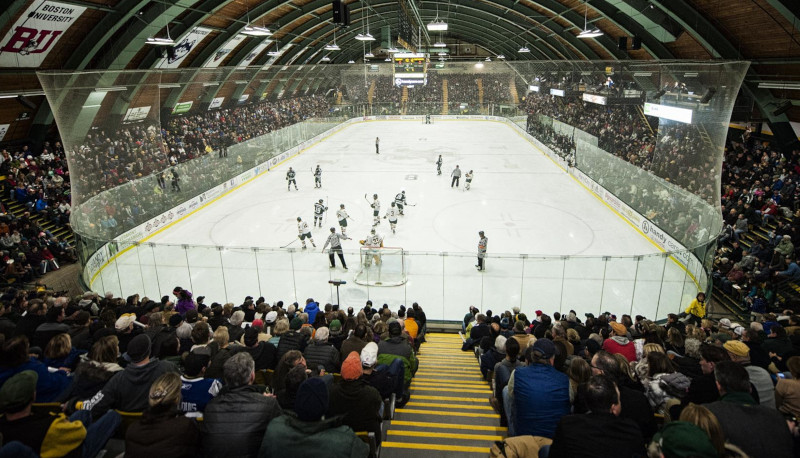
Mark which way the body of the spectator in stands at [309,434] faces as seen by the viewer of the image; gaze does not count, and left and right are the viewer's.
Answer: facing away from the viewer

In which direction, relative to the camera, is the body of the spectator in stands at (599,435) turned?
away from the camera

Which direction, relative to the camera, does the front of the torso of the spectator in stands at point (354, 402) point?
away from the camera

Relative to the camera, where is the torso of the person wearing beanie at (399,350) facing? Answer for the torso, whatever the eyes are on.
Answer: away from the camera

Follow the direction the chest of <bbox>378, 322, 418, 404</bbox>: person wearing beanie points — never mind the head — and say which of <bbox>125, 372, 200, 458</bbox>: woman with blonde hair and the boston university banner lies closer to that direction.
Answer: the boston university banner

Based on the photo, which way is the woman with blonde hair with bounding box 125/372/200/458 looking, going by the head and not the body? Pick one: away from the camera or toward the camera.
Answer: away from the camera

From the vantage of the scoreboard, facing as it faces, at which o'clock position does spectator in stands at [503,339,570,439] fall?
The spectator in stands is roughly at 12 o'clock from the scoreboard.

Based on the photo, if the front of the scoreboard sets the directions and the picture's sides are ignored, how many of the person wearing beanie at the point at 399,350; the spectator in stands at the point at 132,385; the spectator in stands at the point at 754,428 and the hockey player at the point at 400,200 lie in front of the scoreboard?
4

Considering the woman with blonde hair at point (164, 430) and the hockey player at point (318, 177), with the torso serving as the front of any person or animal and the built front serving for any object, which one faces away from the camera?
the woman with blonde hair

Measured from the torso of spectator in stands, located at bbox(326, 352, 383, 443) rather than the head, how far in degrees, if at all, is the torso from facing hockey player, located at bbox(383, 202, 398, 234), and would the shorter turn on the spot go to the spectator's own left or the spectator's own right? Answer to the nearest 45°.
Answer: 0° — they already face them

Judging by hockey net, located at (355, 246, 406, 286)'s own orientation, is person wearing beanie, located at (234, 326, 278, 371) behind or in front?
behind

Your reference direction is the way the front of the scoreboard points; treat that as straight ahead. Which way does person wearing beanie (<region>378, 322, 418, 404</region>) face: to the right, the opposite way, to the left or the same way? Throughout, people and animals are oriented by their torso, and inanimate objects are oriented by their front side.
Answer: the opposite way

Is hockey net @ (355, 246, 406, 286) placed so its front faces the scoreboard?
yes

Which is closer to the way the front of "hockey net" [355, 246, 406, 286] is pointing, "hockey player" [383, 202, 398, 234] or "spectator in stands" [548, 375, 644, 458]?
the hockey player
